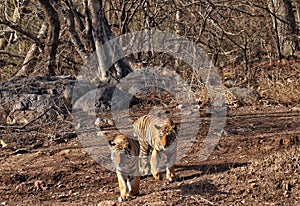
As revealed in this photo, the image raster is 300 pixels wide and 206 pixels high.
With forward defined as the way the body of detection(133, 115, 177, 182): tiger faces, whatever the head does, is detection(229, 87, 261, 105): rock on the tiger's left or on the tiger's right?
on the tiger's left

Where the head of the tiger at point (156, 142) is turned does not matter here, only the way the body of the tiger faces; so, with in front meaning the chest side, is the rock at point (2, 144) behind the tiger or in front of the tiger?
behind

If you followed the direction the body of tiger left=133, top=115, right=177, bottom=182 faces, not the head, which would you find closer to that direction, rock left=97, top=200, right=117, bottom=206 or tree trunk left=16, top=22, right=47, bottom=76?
the rock

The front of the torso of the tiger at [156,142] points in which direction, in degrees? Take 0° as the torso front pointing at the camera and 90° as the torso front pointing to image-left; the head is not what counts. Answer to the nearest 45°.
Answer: approximately 315°

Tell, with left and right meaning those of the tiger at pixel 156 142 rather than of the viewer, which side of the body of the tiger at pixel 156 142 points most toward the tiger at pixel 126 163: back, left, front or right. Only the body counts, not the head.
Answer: right

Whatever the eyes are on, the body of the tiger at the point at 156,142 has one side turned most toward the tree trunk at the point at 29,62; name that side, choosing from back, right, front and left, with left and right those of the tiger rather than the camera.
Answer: back

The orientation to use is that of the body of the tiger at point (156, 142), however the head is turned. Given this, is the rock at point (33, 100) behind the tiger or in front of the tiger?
behind

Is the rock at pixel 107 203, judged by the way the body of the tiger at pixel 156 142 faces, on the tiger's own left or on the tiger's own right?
on the tiger's own right
